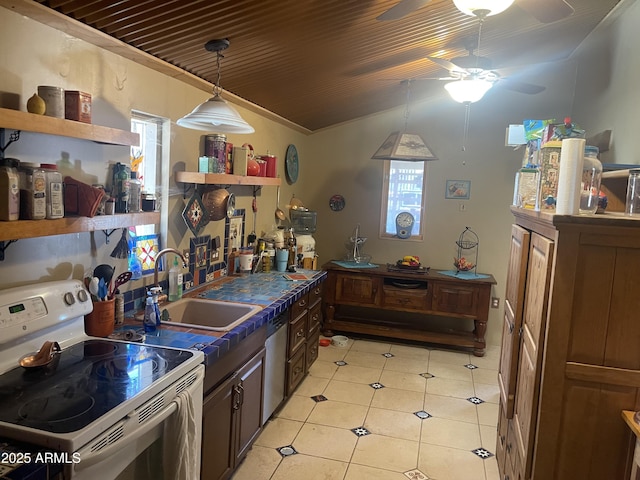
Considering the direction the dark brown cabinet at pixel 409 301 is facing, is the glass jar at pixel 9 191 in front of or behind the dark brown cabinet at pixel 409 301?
in front

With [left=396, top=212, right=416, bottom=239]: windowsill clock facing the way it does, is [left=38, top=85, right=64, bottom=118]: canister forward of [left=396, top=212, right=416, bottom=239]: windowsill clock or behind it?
forward

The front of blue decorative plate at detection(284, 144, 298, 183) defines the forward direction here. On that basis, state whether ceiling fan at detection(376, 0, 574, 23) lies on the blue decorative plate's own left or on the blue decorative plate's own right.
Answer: on the blue decorative plate's own right

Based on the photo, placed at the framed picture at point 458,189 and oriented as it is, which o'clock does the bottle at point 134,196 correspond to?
The bottle is roughly at 1 o'clock from the framed picture.

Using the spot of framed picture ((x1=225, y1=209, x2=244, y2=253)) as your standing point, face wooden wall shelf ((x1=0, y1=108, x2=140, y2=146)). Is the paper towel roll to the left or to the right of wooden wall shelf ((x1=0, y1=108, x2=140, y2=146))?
left

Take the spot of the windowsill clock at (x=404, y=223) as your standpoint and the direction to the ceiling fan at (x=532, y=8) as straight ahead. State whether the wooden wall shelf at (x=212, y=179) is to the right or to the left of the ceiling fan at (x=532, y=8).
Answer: right

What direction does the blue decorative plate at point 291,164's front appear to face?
to the viewer's right

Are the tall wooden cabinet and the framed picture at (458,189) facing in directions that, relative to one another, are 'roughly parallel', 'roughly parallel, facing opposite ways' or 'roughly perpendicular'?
roughly perpendicular

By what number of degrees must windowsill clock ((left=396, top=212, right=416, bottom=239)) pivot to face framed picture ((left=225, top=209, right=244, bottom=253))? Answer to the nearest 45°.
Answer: approximately 45° to its right

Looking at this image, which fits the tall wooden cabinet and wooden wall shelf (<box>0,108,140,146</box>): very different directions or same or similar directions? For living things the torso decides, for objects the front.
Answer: very different directions

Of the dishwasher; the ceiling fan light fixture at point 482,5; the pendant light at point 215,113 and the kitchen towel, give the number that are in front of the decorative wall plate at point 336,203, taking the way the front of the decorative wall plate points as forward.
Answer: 4

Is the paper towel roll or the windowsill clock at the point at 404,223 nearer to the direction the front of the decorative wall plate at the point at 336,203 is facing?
the paper towel roll

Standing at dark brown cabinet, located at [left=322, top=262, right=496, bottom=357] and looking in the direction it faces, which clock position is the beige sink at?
The beige sink is roughly at 1 o'clock from the dark brown cabinet.

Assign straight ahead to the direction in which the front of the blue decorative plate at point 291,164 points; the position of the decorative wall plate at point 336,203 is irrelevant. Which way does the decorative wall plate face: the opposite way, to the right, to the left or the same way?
to the right
